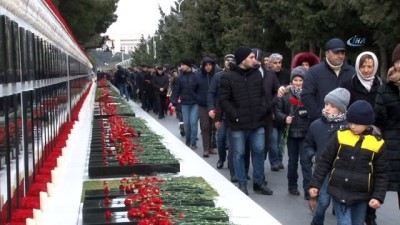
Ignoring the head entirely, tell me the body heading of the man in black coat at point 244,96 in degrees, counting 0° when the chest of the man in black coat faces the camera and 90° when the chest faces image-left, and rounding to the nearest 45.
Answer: approximately 315°

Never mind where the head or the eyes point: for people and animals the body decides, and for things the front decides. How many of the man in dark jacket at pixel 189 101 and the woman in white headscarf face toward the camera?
2

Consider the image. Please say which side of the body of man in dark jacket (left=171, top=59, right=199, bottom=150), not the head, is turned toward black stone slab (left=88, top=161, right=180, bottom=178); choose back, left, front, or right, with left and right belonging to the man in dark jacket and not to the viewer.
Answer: front

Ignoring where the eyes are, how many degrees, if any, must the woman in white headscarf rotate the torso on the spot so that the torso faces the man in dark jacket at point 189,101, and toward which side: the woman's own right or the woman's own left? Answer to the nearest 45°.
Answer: approximately 135° to the woman's own right

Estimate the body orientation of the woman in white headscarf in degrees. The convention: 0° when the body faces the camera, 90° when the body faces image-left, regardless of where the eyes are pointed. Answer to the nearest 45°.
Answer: approximately 0°
